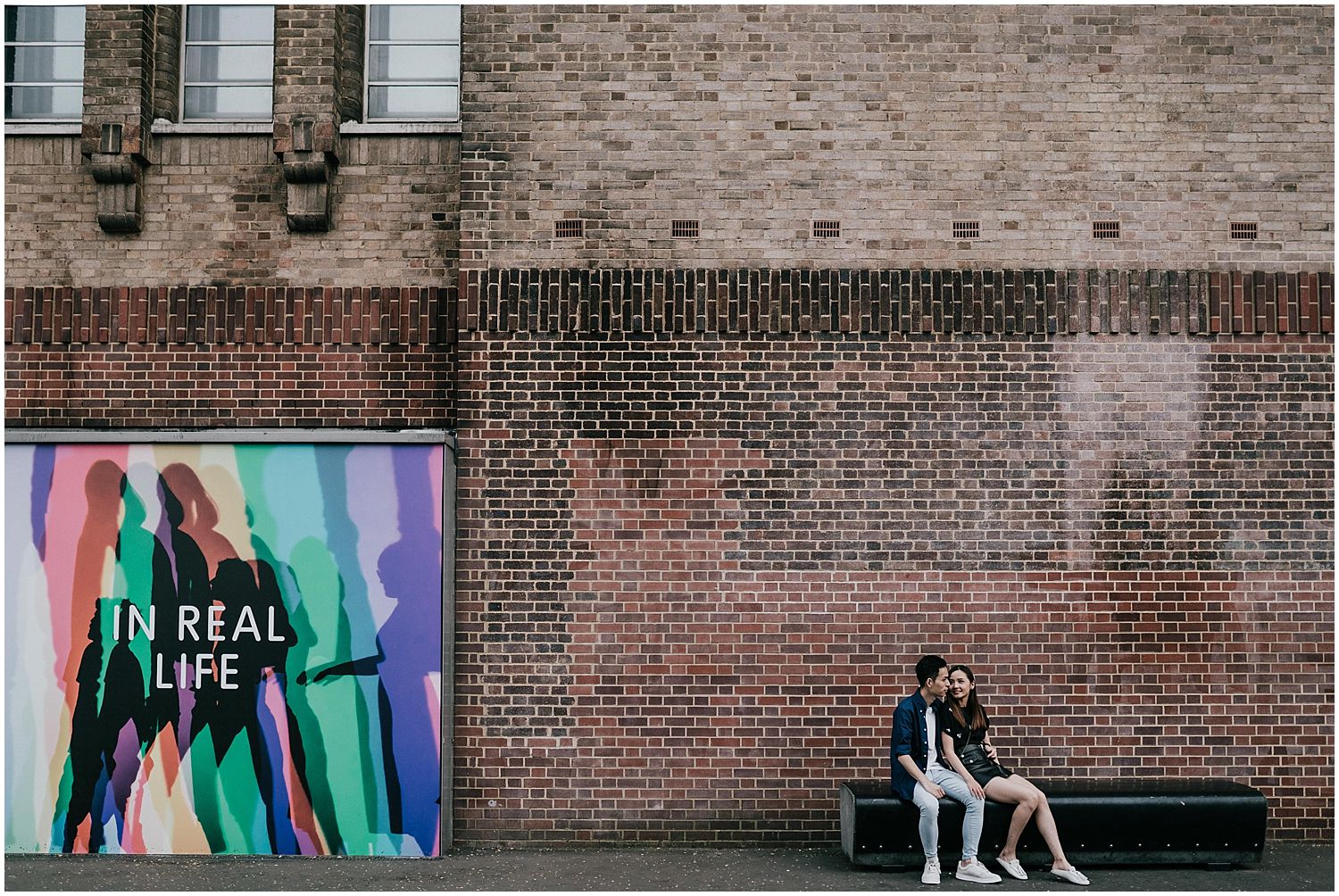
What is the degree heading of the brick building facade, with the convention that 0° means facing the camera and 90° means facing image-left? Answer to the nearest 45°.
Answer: approximately 0°

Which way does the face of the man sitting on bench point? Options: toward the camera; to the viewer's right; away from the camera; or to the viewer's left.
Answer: to the viewer's right

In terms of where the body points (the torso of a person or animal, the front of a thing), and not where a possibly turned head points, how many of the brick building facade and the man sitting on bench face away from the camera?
0

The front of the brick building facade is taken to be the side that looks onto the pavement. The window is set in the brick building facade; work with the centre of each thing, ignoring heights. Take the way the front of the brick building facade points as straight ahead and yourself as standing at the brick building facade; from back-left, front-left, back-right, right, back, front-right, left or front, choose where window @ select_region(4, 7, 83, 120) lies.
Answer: right

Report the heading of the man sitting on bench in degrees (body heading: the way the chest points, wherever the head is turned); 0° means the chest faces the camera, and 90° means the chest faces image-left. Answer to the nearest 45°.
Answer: approximately 315°
